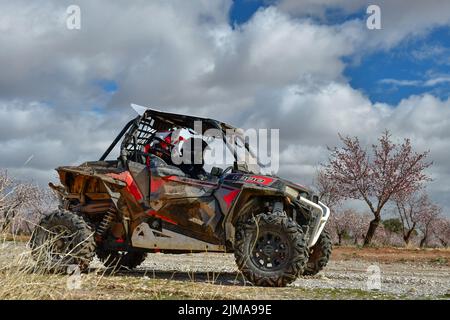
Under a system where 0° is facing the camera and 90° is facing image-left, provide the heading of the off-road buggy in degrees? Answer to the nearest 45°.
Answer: approximately 315°
